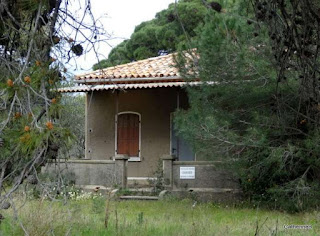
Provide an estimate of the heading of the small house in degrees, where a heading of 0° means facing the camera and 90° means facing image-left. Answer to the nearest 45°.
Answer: approximately 0°

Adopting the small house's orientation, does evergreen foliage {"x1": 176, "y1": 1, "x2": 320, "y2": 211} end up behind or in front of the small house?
in front
